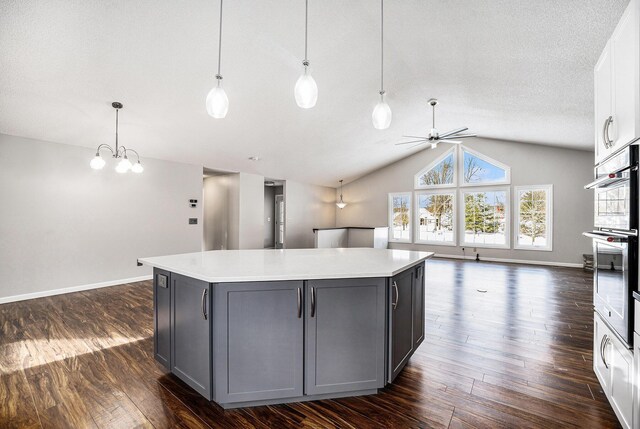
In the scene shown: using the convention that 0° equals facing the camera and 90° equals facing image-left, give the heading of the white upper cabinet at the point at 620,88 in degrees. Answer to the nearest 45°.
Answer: approximately 90°

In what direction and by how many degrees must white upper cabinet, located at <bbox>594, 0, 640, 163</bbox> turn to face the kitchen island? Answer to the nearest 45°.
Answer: approximately 45° to its left
